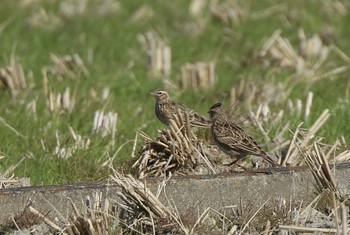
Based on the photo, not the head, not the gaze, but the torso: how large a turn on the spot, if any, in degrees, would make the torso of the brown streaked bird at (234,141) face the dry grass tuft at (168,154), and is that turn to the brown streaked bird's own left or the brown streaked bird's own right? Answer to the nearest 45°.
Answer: approximately 45° to the brown streaked bird's own left

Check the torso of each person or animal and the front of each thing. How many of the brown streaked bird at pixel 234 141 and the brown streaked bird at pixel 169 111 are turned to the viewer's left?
2

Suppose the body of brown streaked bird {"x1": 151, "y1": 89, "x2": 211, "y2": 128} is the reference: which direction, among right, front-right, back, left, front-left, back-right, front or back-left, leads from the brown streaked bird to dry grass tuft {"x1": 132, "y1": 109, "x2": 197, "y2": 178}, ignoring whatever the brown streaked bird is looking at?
left

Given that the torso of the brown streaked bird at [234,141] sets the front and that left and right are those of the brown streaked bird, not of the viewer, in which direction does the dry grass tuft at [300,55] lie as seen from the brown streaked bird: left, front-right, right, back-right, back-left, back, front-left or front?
right

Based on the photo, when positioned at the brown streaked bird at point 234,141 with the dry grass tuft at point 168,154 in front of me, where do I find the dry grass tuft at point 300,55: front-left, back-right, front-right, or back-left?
back-right

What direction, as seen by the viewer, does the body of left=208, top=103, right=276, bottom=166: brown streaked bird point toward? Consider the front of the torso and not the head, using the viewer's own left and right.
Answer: facing to the left of the viewer

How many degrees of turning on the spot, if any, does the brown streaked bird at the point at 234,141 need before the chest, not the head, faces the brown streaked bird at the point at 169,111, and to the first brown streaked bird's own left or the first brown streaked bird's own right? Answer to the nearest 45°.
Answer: approximately 45° to the first brown streaked bird's own right

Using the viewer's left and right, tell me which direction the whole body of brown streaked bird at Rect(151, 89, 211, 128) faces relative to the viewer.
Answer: facing to the left of the viewer
